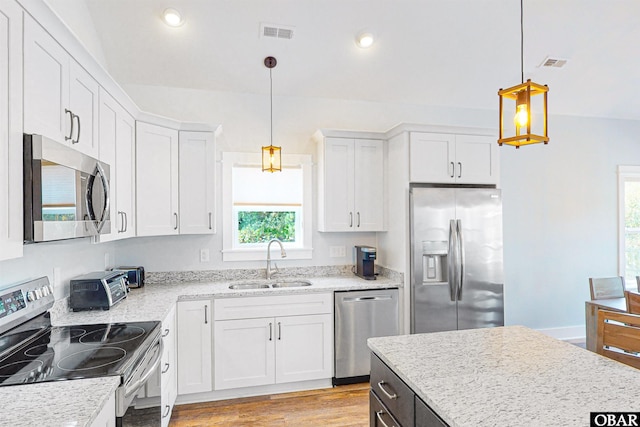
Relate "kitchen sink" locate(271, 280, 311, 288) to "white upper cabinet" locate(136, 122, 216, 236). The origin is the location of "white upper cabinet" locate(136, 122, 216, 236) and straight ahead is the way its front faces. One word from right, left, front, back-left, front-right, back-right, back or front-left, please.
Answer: front-left

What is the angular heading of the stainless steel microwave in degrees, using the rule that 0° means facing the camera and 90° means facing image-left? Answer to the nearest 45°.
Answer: approximately 315°

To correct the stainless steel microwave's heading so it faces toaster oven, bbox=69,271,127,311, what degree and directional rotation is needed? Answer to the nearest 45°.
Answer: approximately 135° to its left

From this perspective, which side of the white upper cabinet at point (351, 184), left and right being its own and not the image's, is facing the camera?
front

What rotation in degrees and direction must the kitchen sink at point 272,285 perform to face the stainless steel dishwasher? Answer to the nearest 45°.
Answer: approximately 45° to its left

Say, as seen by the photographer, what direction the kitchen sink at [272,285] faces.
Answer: facing the viewer

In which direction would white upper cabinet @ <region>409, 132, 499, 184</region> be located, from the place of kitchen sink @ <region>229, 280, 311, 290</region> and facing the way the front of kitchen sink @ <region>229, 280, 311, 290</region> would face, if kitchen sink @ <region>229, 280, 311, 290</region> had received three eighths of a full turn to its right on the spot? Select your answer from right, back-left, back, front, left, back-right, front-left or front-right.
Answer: back-right

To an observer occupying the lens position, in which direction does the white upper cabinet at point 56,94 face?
facing the viewer and to the right of the viewer

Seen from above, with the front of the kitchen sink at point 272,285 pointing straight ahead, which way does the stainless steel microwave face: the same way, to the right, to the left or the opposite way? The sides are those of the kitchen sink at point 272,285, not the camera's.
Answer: to the left

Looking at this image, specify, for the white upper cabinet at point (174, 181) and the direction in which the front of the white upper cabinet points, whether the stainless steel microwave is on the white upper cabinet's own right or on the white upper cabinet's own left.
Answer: on the white upper cabinet's own right

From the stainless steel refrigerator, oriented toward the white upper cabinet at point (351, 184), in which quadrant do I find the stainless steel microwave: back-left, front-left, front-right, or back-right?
front-left

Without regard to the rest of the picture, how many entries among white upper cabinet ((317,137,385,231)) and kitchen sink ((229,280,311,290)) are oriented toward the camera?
2

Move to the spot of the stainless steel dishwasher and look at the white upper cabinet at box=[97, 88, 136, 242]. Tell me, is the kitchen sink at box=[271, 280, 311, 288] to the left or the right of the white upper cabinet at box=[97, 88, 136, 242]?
right

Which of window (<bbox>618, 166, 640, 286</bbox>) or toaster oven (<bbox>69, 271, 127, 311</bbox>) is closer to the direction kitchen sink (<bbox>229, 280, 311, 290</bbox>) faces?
the toaster oven
